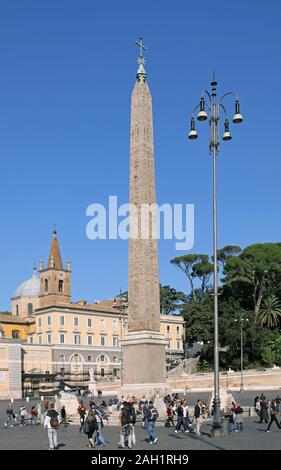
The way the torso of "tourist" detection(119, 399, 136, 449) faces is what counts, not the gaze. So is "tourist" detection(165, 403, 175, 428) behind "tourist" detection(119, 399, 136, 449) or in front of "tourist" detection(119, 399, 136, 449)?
in front

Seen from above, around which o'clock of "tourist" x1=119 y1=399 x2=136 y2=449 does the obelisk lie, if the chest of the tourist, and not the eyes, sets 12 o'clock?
The obelisk is roughly at 12 o'clock from the tourist.

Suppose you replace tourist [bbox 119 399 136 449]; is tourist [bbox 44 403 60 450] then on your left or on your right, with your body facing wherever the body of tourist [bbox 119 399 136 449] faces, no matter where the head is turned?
on your left

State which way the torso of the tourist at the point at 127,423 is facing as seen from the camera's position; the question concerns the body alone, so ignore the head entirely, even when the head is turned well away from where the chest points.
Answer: away from the camera

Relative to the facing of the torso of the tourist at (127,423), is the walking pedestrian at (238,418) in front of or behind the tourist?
in front
